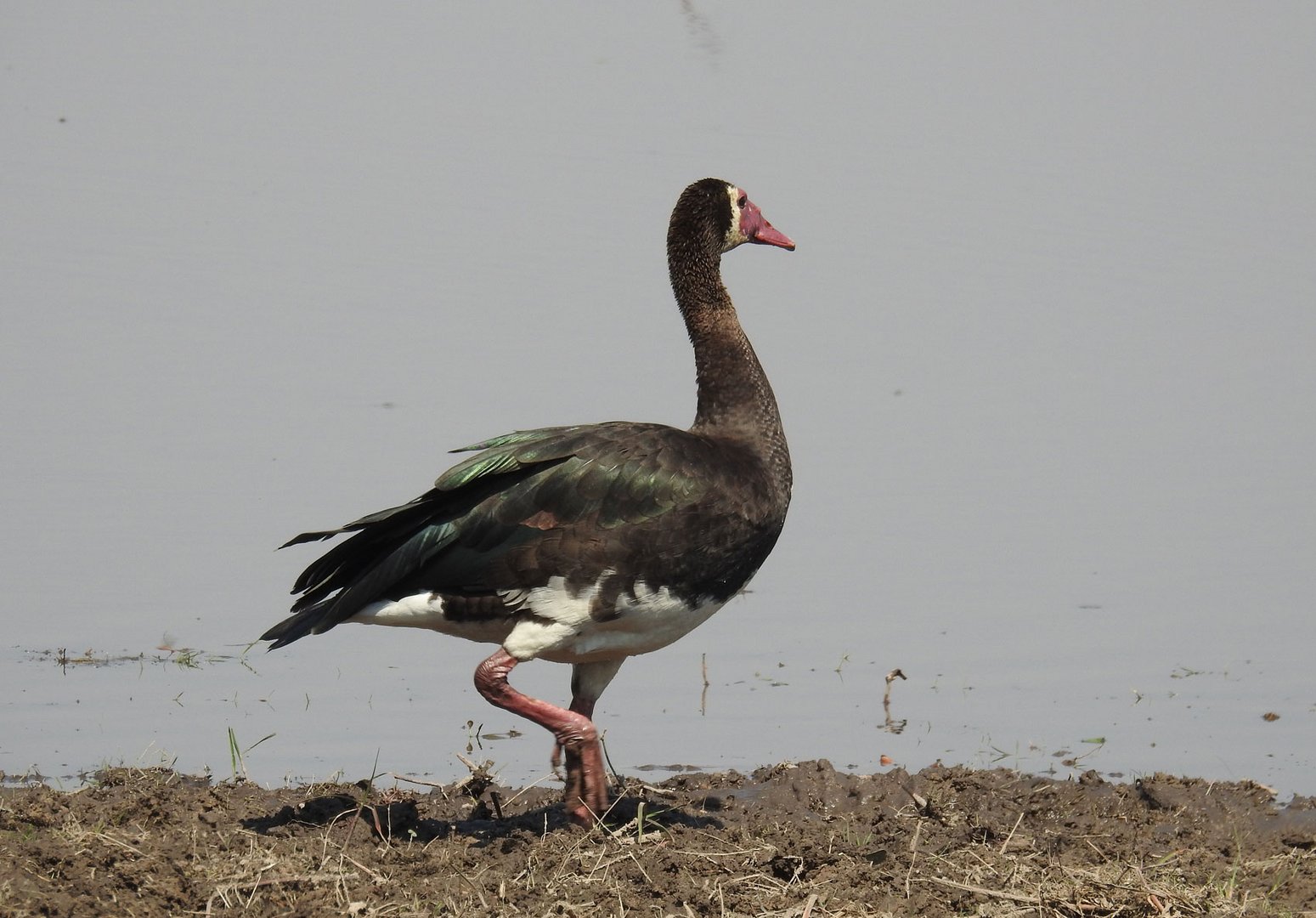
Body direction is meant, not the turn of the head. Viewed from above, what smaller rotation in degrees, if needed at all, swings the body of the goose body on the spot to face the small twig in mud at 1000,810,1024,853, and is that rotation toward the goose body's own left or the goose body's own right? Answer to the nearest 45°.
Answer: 0° — it already faces it

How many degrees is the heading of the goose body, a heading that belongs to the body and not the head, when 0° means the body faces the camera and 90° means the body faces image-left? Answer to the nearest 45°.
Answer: approximately 270°

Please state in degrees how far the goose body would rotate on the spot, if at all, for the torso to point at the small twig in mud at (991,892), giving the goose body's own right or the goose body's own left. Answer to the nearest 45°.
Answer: approximately 45° to the goose body's own right

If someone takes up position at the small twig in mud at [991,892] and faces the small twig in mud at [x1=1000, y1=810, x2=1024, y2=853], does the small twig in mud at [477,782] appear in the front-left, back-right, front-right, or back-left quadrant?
front-left

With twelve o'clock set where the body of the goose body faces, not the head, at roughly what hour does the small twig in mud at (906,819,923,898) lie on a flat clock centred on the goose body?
The small twig in mud is roughly at 1 o'clock from the goose body.
